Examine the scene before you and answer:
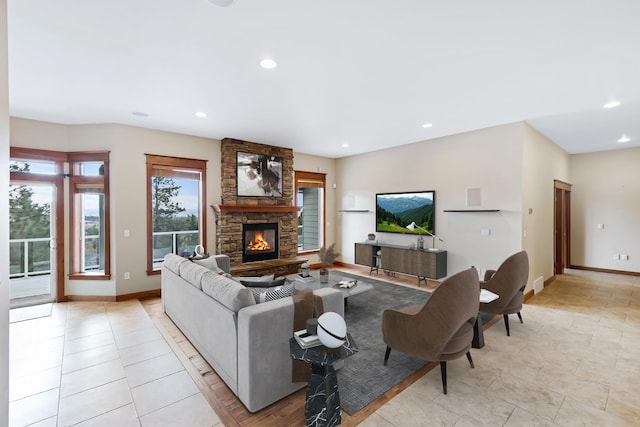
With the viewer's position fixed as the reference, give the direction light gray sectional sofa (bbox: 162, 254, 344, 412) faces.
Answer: facing away from the viewer and to the right of the viewer

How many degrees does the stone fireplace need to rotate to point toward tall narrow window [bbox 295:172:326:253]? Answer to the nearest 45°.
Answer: approximately 90° to its left

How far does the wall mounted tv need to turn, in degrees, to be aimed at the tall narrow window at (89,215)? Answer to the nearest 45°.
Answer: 0° — it already faces it

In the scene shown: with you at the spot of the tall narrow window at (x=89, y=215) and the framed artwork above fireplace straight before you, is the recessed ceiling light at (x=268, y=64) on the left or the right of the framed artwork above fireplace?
right

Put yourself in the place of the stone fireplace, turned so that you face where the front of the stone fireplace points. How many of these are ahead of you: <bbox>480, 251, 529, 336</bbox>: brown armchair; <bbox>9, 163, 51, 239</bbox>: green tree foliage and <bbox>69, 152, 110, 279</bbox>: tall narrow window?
1

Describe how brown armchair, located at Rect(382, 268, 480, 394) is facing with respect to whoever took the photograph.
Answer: facing away from the viewer and to the left of the viewer

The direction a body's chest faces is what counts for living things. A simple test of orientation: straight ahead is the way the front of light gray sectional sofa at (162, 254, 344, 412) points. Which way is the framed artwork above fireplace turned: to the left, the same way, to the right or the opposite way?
to the right

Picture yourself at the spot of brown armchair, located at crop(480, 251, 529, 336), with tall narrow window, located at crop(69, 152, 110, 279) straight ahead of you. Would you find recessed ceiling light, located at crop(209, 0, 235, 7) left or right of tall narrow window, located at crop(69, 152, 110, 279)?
left

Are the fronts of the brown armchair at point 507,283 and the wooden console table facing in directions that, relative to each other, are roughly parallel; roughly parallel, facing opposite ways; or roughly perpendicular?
roughly perpendicular

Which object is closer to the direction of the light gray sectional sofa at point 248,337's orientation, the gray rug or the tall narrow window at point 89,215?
the gray rug

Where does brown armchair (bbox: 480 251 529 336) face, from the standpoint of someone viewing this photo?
facing away from the viewer and to the left of the viewer
